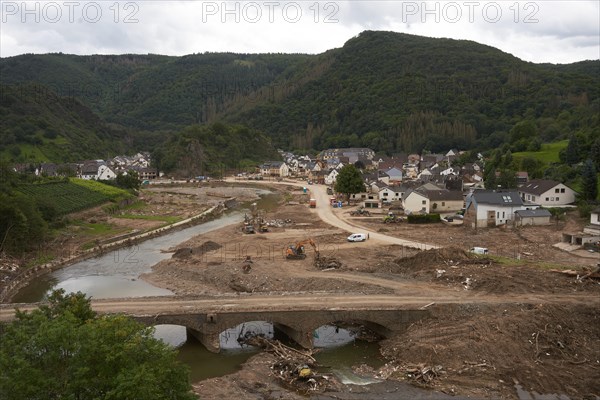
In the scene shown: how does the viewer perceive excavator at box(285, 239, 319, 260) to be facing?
facing to the right of the viewer

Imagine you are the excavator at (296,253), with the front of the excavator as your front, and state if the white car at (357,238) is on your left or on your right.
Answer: on your left

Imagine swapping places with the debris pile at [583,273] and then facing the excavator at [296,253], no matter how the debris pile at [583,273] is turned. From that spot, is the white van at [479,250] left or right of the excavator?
right

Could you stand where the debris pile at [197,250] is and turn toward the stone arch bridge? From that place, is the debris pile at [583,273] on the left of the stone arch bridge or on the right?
left

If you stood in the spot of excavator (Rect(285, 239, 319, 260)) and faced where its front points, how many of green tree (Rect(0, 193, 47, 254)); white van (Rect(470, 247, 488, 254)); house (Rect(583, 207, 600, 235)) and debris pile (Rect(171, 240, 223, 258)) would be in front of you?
2

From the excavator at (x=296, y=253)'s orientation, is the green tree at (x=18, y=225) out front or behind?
behind

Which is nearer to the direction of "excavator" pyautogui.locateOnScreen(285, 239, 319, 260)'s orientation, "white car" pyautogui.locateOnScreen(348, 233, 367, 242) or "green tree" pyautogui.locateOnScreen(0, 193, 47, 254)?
the white car

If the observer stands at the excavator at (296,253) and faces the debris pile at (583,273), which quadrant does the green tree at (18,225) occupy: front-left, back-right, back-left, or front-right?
back-right

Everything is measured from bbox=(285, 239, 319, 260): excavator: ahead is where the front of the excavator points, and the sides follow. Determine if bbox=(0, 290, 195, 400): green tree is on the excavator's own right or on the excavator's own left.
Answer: on the excavator's own right

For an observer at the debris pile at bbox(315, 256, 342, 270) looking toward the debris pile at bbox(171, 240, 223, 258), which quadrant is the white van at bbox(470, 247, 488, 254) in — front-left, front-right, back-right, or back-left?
back-right

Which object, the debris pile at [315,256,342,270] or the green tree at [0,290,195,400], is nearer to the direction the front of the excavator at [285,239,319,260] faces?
the debris pile

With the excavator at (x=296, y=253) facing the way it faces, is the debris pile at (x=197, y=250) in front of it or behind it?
behind

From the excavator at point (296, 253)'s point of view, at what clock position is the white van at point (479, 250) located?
The white van is roughly at 12 o'clock from the excavator.

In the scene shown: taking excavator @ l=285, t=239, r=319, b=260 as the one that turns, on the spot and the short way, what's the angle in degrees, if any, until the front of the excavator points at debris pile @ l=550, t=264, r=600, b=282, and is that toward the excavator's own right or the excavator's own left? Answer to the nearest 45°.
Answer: approximately 45° to the excavator's own right

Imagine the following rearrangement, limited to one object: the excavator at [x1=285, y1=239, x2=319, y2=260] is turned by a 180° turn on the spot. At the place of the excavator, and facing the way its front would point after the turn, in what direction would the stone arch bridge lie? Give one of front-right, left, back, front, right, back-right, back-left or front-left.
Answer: left
